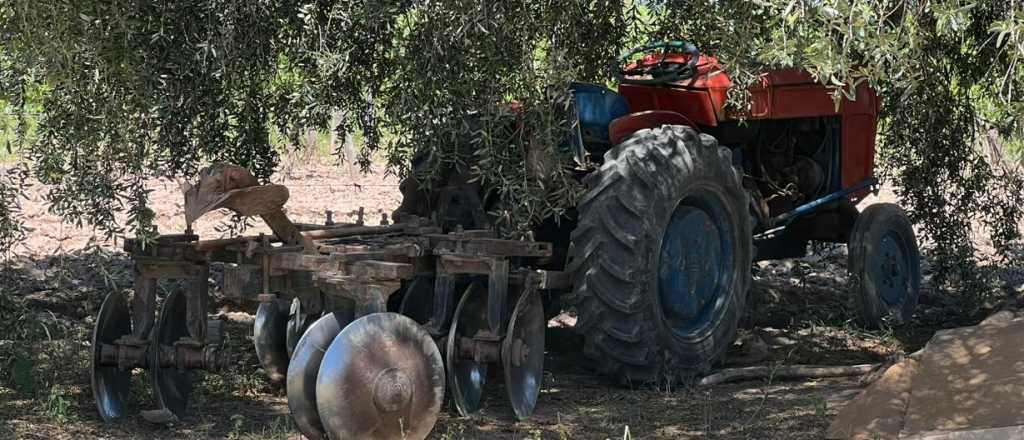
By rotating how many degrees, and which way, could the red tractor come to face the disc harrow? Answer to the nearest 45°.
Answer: approximately 180°

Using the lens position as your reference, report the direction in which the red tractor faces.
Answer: facing away from the viewer and to the right of the viewer
